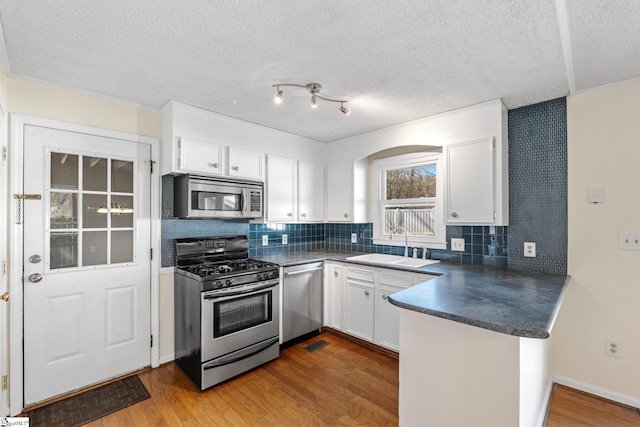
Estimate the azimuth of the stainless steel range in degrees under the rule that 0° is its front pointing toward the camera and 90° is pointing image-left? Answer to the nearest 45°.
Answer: approximately 315°

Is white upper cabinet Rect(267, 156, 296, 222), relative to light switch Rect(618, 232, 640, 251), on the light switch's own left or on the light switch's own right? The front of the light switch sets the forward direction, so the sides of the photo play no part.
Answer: on the light switch's own right

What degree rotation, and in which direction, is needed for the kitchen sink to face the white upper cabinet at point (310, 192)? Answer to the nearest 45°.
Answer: approximately 45° to its right
